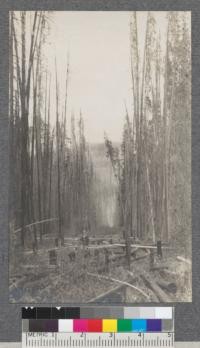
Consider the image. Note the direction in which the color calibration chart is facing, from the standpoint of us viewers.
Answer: facing the viewer
